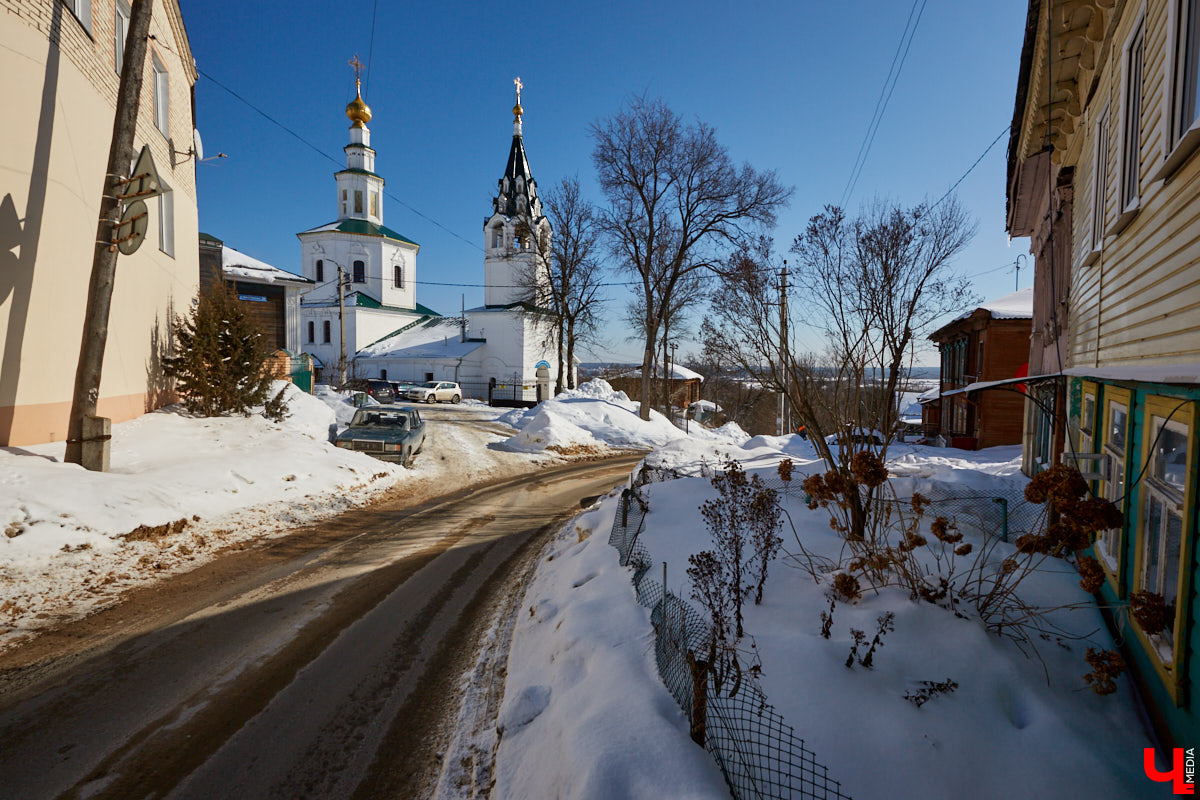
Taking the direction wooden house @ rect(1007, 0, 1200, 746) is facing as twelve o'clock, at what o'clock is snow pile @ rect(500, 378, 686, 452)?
The snow pile is roughly at 1 o'clock from the wooden house.

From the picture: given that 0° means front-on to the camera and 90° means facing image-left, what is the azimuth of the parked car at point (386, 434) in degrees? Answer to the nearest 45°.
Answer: approximately 45°

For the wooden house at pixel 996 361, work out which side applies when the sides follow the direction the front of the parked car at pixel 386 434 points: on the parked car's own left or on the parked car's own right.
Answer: on the parked car's own left

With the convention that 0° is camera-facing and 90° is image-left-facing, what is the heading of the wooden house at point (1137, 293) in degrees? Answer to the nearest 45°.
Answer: approximately 90°

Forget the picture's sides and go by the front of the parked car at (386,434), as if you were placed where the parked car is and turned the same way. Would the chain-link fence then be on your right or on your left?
on your left

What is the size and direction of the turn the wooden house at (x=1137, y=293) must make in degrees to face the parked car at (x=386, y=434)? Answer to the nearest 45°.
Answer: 0° — it already faces it

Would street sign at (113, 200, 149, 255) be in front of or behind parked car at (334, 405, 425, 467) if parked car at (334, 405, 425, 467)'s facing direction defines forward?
in front

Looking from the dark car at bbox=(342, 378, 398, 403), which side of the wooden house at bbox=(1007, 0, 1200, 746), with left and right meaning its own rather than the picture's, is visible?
front

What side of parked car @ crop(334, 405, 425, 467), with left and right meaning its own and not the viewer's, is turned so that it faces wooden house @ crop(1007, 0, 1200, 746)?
left

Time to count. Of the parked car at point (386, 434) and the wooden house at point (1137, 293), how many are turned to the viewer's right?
0

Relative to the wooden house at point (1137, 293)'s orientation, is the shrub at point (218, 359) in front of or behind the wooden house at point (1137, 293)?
in front

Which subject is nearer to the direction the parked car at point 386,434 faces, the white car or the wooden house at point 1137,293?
the wooden house
